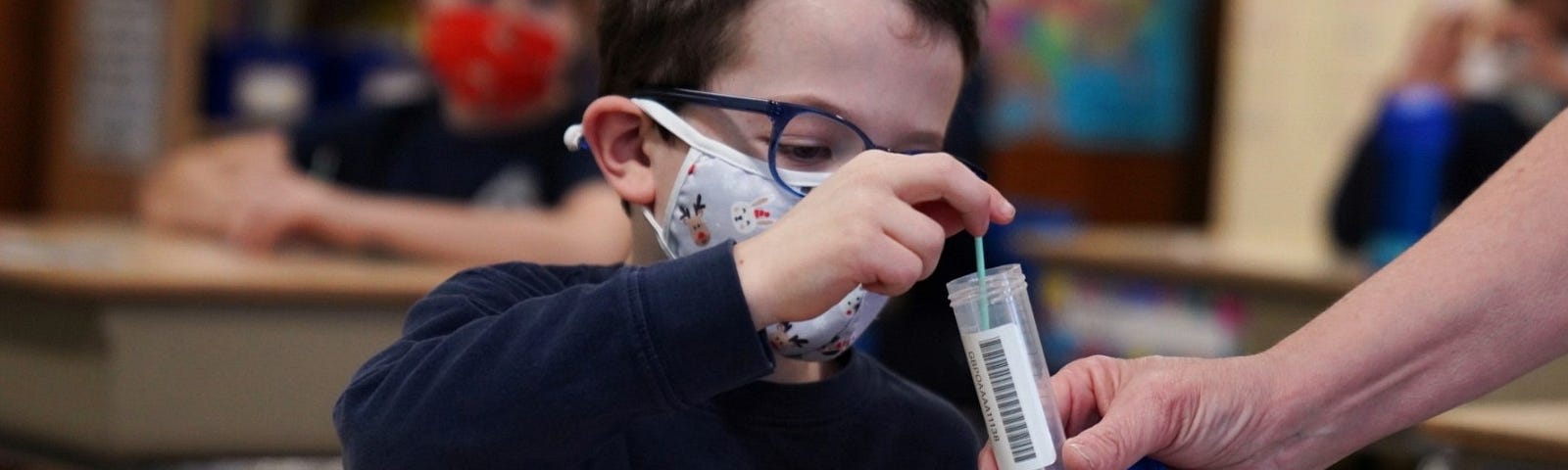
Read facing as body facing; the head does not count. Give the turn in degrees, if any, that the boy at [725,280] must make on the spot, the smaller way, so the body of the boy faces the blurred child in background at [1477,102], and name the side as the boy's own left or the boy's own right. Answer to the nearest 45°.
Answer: approximately 90° to the boy's own left

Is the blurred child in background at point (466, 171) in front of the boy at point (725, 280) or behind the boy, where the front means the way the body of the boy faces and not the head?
behind

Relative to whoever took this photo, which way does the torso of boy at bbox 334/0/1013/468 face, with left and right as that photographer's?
facing the viewer and to the right of the viewer

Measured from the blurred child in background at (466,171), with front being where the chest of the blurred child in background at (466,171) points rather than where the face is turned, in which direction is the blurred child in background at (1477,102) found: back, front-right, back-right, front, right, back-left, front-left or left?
left

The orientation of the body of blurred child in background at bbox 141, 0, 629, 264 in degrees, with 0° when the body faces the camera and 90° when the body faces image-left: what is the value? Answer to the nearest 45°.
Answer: approximately 0°

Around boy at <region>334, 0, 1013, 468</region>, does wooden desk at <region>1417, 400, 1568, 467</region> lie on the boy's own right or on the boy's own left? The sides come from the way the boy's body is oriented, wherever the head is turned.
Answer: on the boy's own left

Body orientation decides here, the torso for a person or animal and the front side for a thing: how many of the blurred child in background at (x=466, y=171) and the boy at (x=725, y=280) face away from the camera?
0
